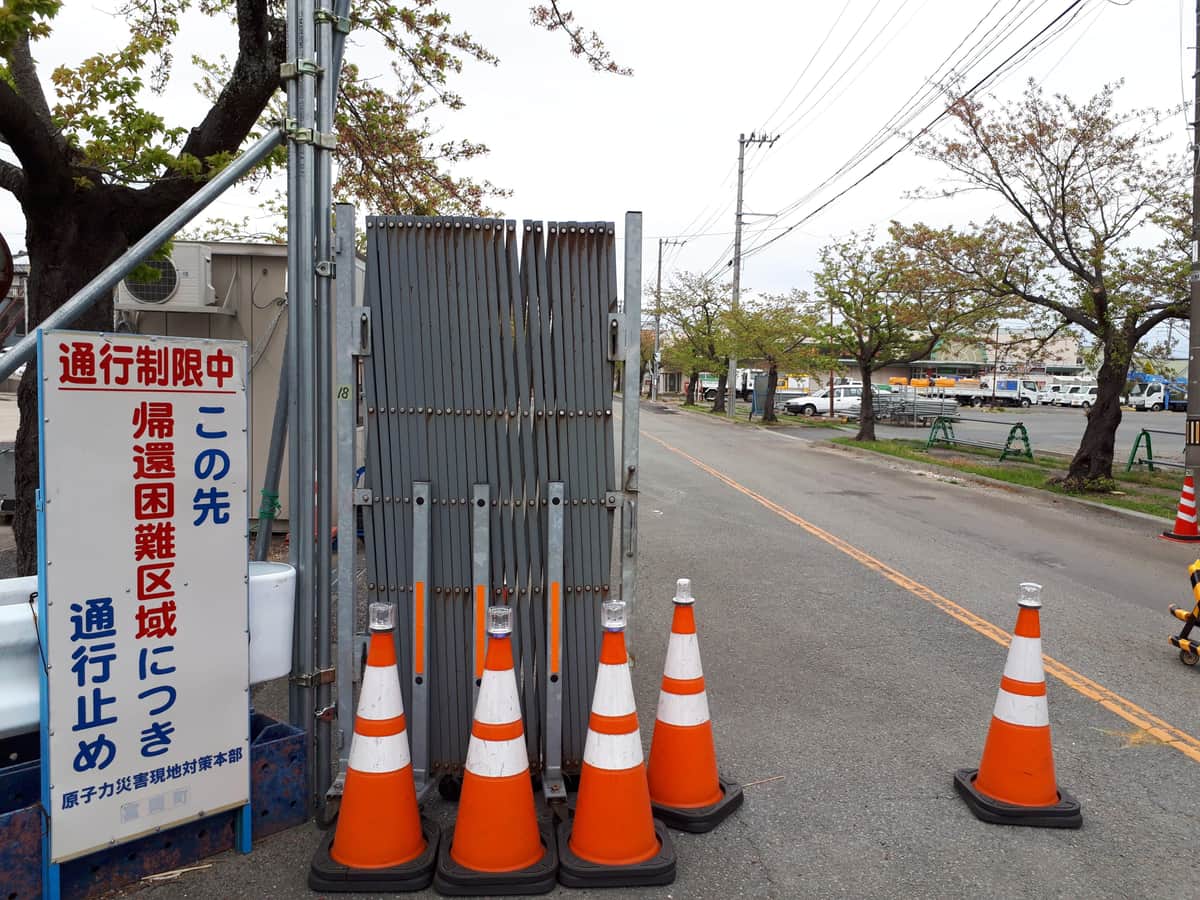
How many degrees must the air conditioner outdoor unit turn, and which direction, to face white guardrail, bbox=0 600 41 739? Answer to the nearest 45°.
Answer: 0° — it already faces it

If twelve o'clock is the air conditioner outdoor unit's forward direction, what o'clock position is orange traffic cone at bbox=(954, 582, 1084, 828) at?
The orange traffic cone is roughly at 11 o'clock from the air conditioner outdoor unit.

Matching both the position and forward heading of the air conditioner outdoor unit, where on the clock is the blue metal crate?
The blue metal crate is roughly at 12 o'clock from the air conditioner outdoor unit.

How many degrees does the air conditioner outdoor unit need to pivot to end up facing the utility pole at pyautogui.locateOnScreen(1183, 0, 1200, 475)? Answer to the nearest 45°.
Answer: approximately 90° to its left

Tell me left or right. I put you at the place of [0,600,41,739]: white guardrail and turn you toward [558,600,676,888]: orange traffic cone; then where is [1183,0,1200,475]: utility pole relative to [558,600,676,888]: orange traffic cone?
left

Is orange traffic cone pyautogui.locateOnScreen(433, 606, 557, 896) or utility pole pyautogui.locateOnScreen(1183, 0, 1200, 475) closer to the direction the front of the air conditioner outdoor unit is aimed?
the orange traffic cone

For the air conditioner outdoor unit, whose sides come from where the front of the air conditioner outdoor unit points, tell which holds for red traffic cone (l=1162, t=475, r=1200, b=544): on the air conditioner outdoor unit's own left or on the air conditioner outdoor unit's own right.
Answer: on the air conditioner outdoor unit's own left

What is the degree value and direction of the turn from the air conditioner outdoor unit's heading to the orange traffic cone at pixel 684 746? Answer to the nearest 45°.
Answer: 0° — it already faces it

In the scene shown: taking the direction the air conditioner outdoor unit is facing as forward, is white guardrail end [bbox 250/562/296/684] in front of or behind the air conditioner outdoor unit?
in front

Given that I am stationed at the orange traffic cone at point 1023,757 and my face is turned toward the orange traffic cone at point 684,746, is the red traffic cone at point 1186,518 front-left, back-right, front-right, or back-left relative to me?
back-right

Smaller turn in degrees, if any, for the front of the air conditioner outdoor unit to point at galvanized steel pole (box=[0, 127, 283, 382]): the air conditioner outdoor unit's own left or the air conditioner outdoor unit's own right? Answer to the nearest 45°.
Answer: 0° — it already faces it

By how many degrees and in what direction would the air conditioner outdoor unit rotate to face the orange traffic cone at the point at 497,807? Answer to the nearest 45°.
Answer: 0° — it already faces it

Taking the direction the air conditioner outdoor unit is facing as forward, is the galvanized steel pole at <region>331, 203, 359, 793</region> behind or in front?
in front
